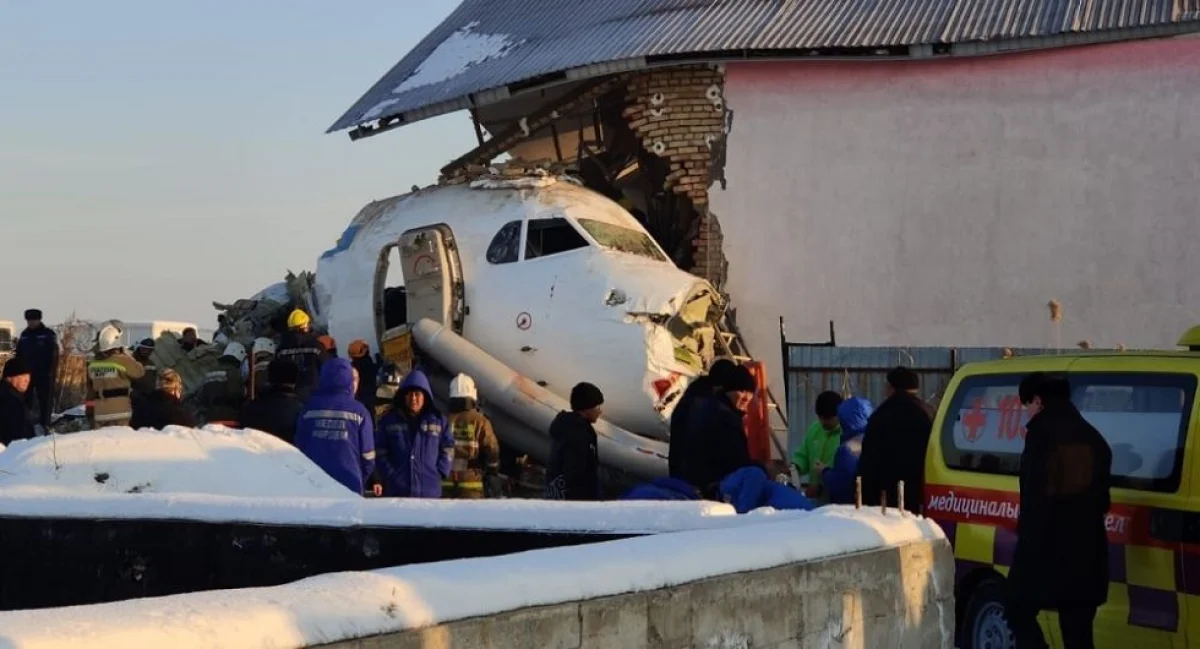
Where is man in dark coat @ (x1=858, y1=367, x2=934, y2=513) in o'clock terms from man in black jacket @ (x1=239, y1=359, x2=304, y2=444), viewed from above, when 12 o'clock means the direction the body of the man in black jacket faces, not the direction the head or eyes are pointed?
The man in dark coat is roughly at 4 o'clock from the man in black jacket.

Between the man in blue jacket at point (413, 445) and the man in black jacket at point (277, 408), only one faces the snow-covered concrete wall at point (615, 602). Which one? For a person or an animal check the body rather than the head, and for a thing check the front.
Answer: the man in blue jacket

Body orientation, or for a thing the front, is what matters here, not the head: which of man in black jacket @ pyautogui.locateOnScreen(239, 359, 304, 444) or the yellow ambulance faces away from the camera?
the man in black jacket

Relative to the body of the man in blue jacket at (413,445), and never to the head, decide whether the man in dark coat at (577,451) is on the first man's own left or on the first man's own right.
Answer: on the first man's own left

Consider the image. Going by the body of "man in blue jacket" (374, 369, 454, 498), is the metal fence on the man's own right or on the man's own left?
on the man's own left

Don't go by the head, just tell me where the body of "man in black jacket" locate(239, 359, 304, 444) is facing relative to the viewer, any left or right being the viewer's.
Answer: facing away from the viewer

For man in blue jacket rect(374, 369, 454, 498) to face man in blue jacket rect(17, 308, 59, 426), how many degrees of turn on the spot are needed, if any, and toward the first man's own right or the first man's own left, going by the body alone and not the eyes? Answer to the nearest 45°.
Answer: approximately 135° to the first man's own right

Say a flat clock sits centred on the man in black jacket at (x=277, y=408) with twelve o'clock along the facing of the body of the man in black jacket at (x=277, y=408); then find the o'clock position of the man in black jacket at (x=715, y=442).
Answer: the man in black jacket at (x=715, y=442) is roughly at 4 o'clock from the man in black jacket at (x=277, y=408).

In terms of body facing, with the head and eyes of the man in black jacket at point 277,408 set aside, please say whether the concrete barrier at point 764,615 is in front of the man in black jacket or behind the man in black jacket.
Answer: behind

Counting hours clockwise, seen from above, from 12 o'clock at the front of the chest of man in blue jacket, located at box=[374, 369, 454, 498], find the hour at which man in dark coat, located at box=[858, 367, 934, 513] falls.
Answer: The man in dark coat is roughly at 10 o'clock from the man in blue jacket.

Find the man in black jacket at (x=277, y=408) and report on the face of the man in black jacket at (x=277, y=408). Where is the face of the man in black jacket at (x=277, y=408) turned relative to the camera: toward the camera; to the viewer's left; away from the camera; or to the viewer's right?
away from the camera

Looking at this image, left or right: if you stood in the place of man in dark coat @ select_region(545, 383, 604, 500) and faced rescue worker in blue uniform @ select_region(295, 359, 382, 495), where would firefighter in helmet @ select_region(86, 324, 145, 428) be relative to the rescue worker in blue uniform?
right

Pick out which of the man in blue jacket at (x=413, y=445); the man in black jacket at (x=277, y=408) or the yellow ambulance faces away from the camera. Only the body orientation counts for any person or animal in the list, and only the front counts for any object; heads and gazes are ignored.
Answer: the man in black jacket

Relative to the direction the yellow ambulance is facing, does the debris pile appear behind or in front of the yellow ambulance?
behind

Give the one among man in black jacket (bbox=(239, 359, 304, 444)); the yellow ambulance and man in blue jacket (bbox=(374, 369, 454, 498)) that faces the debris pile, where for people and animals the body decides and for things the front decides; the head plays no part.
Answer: the man in black jacket

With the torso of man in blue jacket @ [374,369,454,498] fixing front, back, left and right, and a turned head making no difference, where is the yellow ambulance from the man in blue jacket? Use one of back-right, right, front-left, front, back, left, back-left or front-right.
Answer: front-left

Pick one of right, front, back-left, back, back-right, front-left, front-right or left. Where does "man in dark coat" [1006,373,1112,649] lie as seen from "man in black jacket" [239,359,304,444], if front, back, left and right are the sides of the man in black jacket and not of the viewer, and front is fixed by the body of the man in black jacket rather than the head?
back-right
